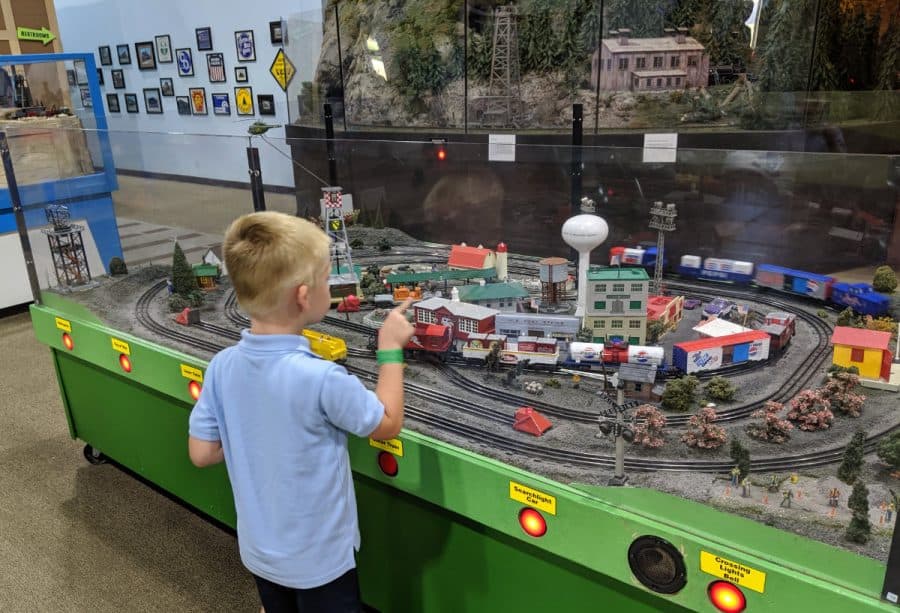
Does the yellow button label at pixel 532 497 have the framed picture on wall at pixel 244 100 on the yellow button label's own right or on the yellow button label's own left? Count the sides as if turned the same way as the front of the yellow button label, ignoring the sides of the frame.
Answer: on the yellow button label's own right

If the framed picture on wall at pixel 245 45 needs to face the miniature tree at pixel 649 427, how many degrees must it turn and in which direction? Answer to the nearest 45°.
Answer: approximately 45° to its left

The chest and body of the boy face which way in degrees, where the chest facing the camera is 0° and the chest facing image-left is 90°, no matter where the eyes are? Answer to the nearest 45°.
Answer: approximately 225°

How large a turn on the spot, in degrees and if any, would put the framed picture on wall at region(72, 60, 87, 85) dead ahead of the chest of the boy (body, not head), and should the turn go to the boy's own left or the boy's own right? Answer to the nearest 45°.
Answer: approximately 45° to the boy's own left

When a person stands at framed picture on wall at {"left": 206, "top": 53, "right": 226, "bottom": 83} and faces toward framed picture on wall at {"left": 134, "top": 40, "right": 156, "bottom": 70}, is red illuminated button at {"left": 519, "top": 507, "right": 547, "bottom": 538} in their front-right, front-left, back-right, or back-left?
back-left

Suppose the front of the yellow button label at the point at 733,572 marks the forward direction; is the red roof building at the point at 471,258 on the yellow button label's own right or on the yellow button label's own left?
on the yellow button label's own right

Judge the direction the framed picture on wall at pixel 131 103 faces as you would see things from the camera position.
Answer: facing the viewer and to the left of the viewer

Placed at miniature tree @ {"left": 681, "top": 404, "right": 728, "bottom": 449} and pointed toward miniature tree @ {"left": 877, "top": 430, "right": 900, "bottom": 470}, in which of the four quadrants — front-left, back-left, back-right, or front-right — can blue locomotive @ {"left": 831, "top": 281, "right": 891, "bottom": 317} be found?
front-left

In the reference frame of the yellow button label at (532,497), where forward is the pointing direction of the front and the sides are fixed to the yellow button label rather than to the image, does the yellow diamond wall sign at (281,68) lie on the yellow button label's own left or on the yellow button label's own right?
on the yellow button label's own right

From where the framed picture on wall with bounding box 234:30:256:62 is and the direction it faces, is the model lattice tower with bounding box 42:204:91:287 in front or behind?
in front

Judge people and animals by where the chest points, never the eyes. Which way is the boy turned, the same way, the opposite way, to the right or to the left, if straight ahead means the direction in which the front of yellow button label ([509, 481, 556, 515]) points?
the opposite way

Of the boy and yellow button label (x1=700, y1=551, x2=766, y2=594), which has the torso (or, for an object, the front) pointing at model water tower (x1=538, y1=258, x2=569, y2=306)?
the boy

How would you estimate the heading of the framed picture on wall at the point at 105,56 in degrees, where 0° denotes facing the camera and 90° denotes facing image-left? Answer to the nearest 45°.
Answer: approximately 45°

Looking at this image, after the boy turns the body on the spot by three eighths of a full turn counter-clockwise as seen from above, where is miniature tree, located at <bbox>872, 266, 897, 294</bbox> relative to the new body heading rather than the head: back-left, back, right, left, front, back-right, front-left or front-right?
back

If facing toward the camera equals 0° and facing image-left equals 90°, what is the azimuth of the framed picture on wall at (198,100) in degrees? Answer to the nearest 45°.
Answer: approximately 45°

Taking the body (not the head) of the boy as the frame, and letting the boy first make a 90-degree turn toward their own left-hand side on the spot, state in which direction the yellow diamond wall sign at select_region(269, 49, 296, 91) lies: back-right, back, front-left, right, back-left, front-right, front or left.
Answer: front-right

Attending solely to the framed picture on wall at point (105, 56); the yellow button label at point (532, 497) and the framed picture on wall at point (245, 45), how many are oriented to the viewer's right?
0

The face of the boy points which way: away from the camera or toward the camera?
away from the camera
